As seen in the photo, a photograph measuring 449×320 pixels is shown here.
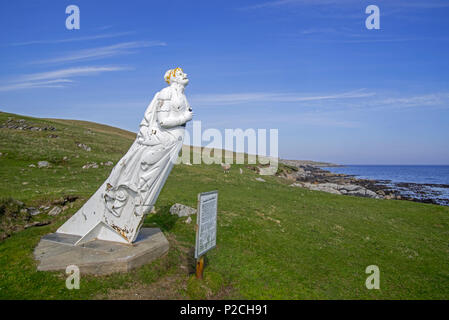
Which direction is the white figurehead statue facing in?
to the viewer's right

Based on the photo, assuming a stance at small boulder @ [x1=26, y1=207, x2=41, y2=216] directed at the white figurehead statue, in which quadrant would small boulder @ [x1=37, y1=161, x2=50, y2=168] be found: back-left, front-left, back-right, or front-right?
back-left

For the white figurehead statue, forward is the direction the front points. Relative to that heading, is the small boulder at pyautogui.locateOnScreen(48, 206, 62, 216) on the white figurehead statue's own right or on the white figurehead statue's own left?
on the white figurehead statue's own left

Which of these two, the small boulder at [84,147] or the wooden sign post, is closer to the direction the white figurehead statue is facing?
the wooden sign post

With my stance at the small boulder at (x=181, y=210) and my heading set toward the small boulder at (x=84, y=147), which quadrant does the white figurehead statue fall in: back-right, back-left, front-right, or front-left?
back-left

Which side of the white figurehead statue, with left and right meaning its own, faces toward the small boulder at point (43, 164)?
left

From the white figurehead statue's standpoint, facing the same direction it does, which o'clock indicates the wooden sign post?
The wooden sign post is roughly at 2 o'clock from the white figurehead statue.

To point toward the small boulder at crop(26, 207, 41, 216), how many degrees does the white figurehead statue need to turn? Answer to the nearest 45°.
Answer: approximately 135° to its left

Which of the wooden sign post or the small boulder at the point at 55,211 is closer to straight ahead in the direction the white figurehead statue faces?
the wooden sign post

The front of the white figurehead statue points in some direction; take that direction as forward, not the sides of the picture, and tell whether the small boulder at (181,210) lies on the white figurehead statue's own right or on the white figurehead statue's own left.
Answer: on the white figurehead statue's own left
